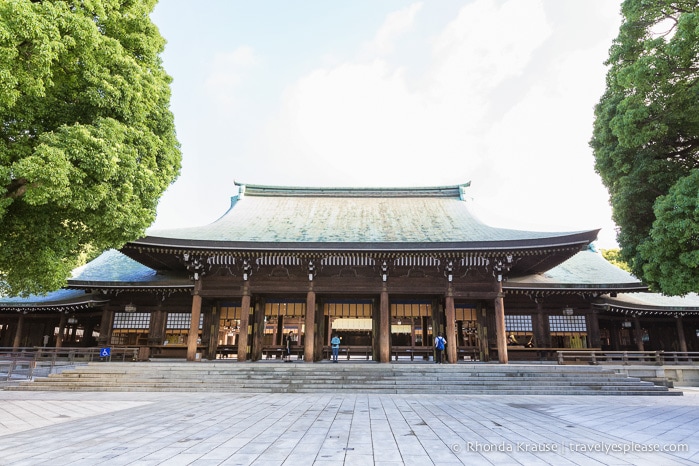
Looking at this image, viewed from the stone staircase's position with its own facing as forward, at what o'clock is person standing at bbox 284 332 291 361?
The person standing is roughly at 5 o'clock from the stone staircase.

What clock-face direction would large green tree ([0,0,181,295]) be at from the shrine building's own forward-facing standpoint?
The large green tree is roughly at 1 o'clock from the shrine building.

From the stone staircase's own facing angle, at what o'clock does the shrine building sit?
The shrine building is roughly at 6 o'clock from the stone staircase.

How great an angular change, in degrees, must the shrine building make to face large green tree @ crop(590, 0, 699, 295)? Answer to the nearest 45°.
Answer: approximately 45° to its left

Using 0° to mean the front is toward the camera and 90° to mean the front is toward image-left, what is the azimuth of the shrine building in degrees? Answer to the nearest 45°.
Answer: approximately 0°

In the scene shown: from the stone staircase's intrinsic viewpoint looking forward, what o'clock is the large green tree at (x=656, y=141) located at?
The large green tree is roughly at 10 o'clock from the stone staircase.

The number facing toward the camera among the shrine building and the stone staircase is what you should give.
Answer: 2

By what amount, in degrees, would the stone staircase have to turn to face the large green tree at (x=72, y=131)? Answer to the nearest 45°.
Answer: approximately 45° to its right

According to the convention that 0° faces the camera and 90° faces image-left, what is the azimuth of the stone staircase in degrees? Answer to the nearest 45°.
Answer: approximately 0°

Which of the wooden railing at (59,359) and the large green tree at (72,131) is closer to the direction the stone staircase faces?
the large green tree

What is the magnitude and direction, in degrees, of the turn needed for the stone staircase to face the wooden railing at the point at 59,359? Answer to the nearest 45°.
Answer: approximately 90° to its right
